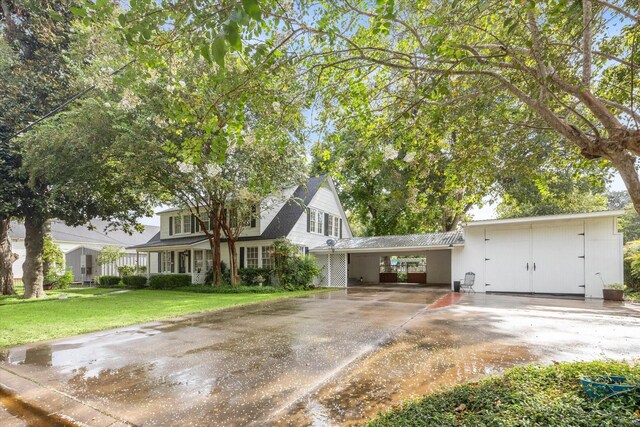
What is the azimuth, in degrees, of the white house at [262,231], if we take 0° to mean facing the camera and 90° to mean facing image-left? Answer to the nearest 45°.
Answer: approximately 45°

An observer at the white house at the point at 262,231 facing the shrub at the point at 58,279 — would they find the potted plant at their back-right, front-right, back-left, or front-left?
back-left

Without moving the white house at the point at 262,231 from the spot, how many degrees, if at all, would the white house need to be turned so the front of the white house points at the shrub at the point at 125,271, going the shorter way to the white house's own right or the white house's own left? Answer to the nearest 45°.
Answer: approximately 90° to the white house's own right

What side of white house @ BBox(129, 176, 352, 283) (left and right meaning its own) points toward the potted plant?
left

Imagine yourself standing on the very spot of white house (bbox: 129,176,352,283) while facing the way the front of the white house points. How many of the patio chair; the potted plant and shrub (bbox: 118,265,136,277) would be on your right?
1

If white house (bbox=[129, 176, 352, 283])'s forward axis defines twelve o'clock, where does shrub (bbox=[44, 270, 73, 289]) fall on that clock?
The shrub is roughly at 2 o'clock from the white house.
